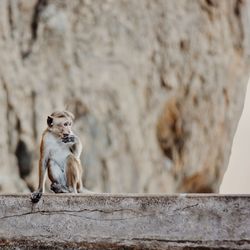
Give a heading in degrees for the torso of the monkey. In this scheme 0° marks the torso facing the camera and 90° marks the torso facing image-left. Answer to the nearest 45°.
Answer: approximately 315°
